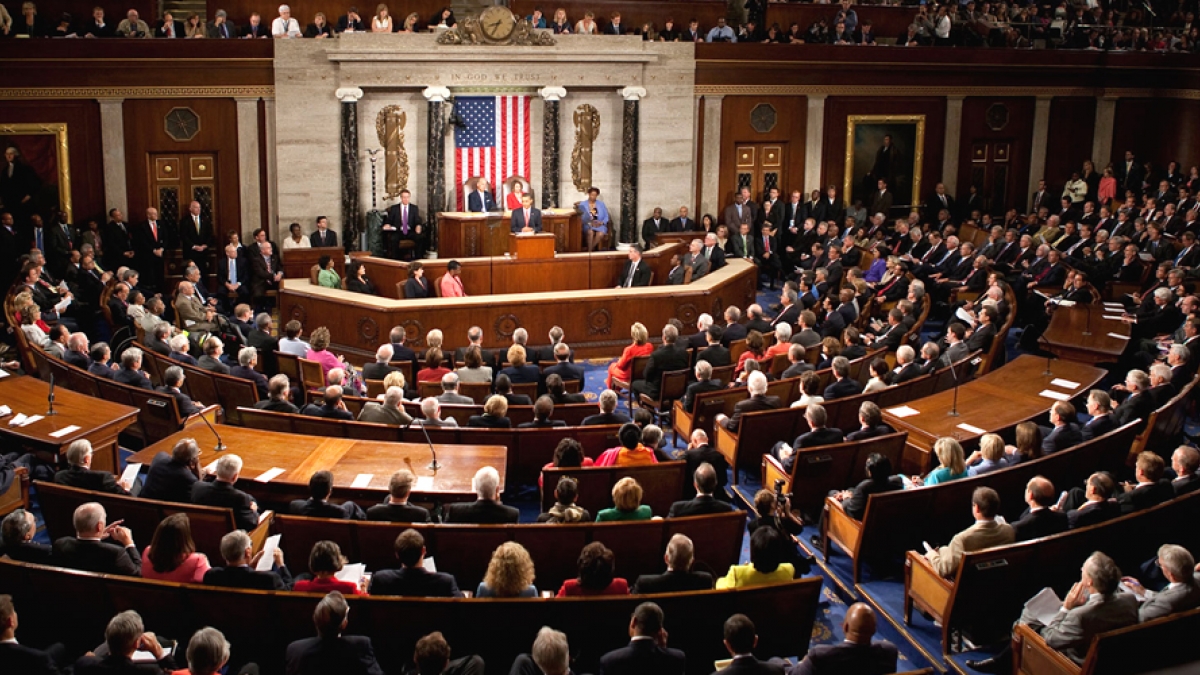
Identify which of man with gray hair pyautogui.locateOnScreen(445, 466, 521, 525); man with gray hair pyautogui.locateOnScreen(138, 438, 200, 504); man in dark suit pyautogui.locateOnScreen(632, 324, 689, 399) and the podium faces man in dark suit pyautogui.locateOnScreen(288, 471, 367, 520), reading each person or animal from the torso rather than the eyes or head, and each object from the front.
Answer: the podium

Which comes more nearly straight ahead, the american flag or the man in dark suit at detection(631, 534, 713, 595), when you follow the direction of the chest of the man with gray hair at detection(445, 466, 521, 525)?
the american flag

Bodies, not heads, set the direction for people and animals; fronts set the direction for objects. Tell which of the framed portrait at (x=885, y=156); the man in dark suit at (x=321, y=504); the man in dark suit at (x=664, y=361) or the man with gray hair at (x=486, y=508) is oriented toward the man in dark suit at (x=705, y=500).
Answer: the framed portrait

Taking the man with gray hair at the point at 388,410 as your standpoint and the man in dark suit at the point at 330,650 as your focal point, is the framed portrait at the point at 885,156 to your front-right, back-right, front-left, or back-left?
back-left

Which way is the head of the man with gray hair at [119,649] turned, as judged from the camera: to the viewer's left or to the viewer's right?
to the viewer's right

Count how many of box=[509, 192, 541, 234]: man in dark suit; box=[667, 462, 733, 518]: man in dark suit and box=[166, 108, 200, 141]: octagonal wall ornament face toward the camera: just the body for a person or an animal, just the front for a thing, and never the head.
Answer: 2

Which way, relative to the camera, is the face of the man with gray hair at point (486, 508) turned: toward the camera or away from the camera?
away from the camera

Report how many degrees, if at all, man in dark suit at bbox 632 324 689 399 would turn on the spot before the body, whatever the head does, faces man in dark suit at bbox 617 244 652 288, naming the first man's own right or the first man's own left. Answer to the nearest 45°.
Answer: approximately 45° to the first man's own right

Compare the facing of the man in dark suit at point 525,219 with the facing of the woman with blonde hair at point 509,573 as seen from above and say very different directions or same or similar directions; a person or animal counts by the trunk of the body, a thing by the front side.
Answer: very different directions

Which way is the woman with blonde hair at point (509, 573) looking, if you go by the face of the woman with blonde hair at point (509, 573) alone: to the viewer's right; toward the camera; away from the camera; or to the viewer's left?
away from the camera

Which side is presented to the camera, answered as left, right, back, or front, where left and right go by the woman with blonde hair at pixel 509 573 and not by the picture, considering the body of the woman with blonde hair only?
back

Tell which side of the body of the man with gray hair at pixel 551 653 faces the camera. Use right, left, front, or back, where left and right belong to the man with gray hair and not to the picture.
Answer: back

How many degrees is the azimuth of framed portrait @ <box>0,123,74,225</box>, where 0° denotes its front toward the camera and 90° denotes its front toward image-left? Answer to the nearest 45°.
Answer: approximately 0°

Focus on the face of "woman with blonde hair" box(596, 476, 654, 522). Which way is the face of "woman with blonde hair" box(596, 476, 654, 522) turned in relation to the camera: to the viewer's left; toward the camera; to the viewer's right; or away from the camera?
away from the camera
